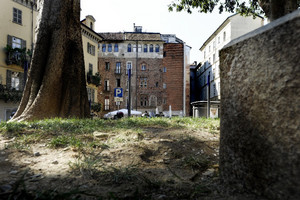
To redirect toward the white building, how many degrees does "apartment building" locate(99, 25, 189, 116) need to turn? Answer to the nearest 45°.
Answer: approximately 90° to its left

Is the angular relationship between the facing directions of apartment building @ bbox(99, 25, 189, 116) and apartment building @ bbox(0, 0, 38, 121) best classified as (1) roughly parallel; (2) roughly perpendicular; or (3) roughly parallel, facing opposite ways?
roughly perpendicular

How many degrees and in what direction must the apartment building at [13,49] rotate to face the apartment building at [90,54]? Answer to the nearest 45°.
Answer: approximately 90° to its left

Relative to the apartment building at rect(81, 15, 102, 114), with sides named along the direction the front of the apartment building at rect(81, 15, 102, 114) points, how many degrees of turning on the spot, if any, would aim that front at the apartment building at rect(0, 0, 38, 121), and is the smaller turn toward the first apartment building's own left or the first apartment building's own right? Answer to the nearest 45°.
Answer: approximately 90° to the first apartment building's own right

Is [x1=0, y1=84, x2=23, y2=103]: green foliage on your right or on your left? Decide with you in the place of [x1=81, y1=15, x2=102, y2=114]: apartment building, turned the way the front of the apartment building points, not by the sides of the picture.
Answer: on your right

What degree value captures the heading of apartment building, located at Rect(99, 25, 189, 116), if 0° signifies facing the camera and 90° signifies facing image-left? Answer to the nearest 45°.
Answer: approximately 0°

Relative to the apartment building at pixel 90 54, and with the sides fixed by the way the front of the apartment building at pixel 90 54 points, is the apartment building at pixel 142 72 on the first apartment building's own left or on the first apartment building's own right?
on the first apartment building's own left

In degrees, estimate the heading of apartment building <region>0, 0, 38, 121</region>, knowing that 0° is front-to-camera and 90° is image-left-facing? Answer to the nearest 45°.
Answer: approximately 315°

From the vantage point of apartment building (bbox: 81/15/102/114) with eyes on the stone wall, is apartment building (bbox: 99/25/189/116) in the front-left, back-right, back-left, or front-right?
back-left
